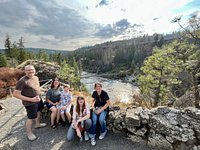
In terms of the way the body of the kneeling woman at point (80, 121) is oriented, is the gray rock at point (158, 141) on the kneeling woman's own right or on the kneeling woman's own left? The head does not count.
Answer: on the kneeling woman's own left

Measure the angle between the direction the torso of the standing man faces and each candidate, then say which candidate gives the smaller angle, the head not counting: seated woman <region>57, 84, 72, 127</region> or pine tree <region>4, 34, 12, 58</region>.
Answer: the seated woman

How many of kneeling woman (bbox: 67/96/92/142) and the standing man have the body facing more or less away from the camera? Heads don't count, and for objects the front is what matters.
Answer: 0

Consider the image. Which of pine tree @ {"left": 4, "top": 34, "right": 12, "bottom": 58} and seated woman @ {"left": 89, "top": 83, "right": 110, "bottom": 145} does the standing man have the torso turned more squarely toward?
the seated woman

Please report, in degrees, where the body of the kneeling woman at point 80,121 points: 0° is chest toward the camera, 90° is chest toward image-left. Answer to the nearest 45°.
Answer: approximately 0°

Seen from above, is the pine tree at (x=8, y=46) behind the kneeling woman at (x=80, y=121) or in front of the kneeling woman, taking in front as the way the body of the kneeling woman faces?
behind

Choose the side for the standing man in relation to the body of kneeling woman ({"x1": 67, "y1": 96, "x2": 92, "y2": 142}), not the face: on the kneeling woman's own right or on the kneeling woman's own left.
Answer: on the kneeling woman's own right

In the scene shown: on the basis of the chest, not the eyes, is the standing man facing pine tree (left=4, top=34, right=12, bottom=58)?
no

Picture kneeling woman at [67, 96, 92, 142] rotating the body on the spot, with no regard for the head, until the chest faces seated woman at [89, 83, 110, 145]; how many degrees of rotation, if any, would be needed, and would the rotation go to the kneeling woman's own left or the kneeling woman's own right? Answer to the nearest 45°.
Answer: approximately 90° to the kneeling woman's own left
